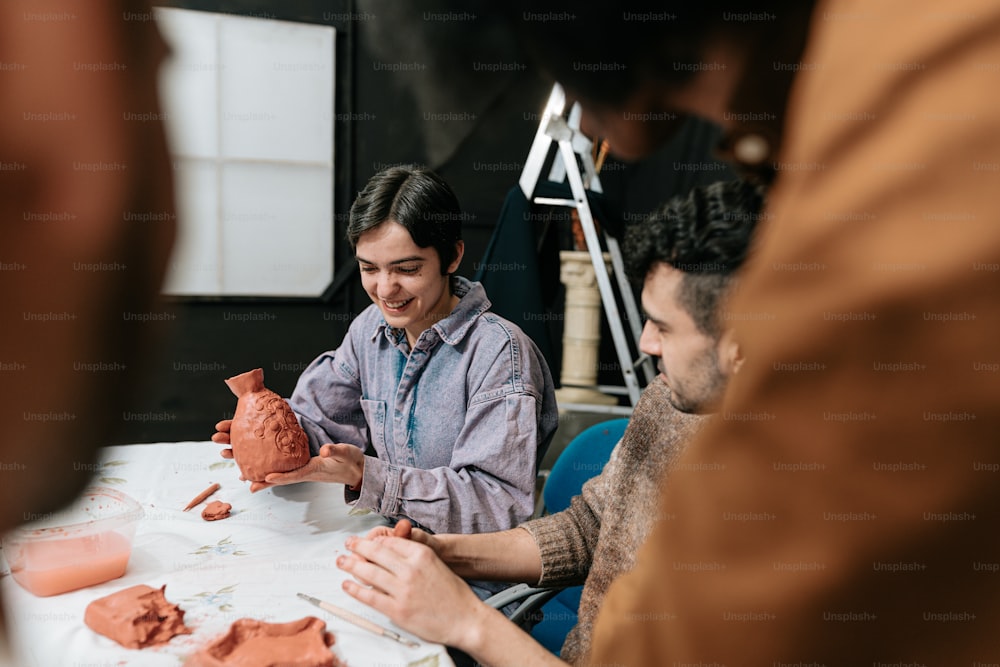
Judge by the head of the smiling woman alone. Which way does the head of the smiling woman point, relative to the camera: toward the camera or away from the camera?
toward the camera

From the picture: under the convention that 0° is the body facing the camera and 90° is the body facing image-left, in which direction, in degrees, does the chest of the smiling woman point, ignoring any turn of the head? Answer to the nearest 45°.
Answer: approximately 45°

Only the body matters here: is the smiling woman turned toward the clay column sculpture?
no

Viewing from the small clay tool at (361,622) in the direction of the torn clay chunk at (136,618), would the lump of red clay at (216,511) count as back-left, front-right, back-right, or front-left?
front-right
